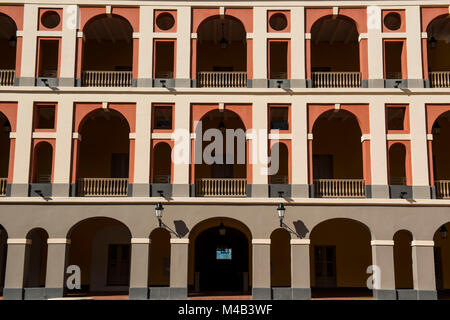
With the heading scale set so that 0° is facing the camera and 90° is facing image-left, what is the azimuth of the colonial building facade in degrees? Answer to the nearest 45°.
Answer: approximately 0°
